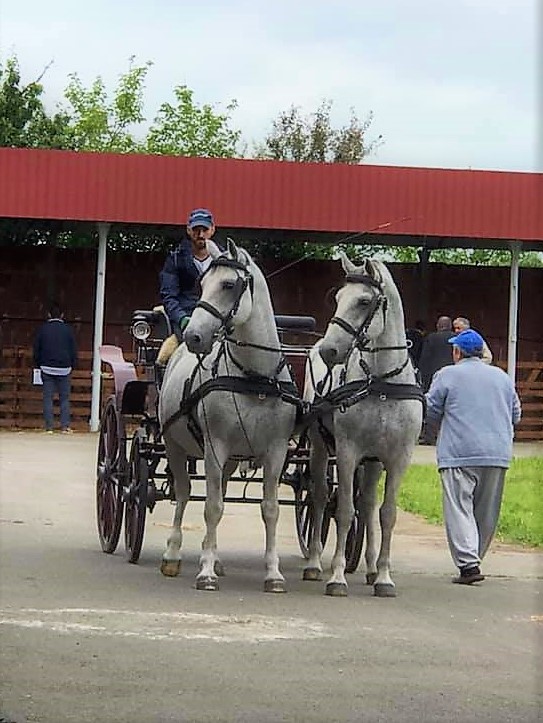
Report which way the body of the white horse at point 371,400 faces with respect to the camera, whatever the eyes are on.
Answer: toward the camera

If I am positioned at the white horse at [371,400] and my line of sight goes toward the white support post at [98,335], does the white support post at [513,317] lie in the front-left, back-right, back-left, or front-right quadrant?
front-right

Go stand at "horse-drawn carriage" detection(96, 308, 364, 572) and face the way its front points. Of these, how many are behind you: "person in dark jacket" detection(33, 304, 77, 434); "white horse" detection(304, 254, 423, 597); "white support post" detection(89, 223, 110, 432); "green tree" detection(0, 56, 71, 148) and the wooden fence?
4

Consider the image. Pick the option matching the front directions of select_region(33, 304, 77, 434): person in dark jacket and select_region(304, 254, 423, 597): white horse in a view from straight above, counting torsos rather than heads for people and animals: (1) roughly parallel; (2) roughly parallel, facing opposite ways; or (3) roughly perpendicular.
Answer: roughly parallel, facing opposite ways

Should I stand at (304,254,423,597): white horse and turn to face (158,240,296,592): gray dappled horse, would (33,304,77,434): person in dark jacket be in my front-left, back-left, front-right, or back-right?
front-right

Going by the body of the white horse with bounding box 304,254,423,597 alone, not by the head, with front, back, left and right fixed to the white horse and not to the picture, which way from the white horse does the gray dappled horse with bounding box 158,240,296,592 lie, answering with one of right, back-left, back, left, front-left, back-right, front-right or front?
right

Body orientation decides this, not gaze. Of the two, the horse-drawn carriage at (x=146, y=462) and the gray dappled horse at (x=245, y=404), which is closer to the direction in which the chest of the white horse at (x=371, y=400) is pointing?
the gray dappled horse

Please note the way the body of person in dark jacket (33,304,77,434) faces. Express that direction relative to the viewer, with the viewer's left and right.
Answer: facing away from the viewer

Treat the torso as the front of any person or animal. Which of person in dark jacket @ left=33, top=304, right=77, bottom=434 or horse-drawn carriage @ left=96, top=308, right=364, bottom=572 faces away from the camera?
the person in dark jacket
